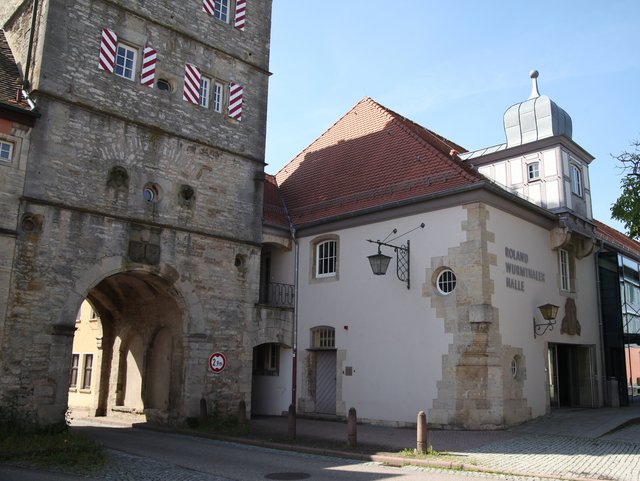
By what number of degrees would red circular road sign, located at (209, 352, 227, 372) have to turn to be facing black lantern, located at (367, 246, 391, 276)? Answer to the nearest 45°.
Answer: approximately 90° to its left

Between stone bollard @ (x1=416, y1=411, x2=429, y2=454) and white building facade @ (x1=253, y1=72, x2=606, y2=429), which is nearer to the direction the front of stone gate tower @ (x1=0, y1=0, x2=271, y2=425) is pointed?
the stone bollard

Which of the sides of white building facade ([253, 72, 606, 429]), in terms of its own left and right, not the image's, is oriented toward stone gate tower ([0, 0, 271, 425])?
right

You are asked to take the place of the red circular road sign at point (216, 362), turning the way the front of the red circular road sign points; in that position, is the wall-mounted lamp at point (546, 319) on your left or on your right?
on your left

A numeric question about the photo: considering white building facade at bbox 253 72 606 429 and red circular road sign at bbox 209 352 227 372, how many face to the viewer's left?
0

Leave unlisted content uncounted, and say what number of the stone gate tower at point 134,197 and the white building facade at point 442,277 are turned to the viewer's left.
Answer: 0

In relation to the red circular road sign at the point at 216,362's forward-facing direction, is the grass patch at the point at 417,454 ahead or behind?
ahead

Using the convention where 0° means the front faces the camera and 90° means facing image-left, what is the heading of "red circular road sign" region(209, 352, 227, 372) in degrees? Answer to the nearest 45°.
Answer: approximately 0°

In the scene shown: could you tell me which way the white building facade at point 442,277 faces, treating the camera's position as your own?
facing the viewer and to the right of the viewer
